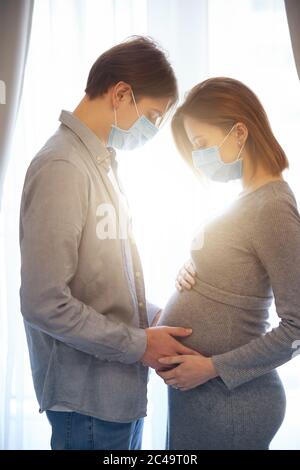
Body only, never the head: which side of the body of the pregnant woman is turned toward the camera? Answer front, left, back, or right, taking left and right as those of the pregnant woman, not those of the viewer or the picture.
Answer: left

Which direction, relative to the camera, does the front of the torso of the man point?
to the viewer's right

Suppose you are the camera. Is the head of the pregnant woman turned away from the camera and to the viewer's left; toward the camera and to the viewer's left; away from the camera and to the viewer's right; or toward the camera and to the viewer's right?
toward the camera and to the viewer's left

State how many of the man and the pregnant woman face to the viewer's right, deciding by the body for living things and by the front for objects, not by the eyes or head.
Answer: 1

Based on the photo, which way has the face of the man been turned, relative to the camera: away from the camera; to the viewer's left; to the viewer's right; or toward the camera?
to the viewer's right

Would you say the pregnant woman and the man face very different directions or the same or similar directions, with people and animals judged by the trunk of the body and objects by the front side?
very different directions
